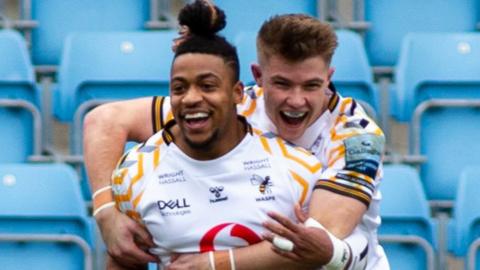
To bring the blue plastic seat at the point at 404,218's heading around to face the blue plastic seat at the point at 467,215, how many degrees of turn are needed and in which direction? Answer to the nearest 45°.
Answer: approximately 90° to its left

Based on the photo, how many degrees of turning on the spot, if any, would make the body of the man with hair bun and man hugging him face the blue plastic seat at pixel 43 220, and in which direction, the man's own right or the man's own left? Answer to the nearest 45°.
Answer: approximately 135° to the man's own right

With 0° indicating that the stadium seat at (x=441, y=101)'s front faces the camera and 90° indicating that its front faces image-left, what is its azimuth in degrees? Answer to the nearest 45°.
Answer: approximately 0°

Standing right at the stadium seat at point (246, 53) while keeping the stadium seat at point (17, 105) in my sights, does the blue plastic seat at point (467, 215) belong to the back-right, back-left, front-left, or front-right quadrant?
back-left
